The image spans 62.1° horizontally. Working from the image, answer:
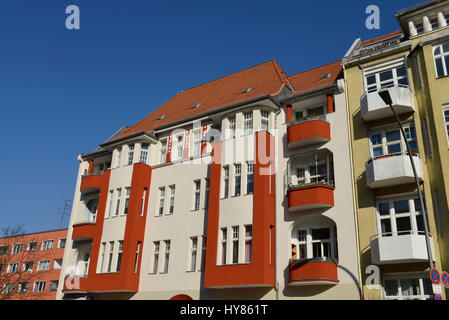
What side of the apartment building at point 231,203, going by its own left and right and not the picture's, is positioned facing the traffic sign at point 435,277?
left

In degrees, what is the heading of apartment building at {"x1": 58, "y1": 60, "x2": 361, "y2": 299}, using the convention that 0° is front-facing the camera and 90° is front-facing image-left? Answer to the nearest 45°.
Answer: approximately 45°

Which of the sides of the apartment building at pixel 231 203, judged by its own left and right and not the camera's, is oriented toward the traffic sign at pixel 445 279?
left
